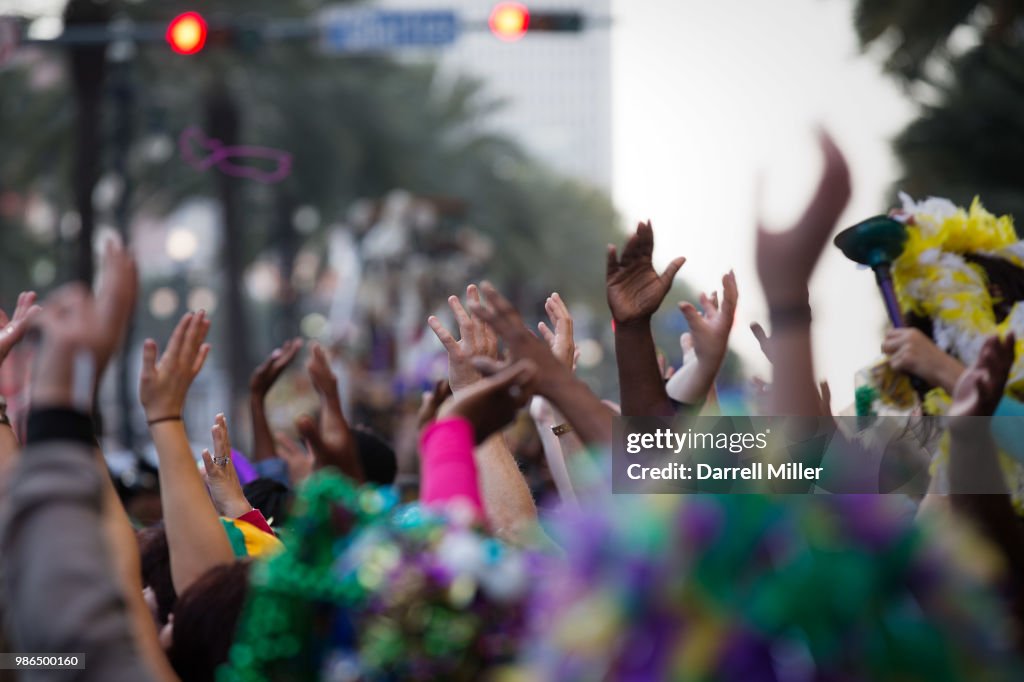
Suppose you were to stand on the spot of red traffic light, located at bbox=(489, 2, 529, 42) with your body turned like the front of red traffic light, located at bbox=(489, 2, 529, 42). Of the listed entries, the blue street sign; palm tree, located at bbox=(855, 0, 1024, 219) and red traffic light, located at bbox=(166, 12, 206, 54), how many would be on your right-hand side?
2

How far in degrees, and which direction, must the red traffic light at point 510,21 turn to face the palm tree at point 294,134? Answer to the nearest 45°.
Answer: approximately 180°

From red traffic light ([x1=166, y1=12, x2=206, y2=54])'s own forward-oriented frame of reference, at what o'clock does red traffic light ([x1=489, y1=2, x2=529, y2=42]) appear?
red traffic light ([x1=489, y1=2, x2=529, y2=42]) is roughly at 9 o'clock from red traffic light ([x1=166, y1=12, x2=206, y2=54]).

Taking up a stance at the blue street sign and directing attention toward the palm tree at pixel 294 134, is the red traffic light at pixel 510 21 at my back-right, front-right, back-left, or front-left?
back-right

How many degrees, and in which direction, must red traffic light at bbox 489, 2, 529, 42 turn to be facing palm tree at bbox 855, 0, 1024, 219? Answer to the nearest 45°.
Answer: approximately 90° to its left

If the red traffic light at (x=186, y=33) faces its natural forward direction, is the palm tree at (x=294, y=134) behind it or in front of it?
behind

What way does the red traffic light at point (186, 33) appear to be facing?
toward the camera

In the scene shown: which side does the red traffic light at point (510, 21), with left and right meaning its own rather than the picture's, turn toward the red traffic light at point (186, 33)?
right

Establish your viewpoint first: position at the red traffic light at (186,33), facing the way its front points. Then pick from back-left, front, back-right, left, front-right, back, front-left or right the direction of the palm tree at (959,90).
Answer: left

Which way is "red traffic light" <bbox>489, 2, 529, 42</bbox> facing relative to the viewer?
toward the camera

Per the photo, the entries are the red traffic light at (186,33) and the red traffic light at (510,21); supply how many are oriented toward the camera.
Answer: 2
